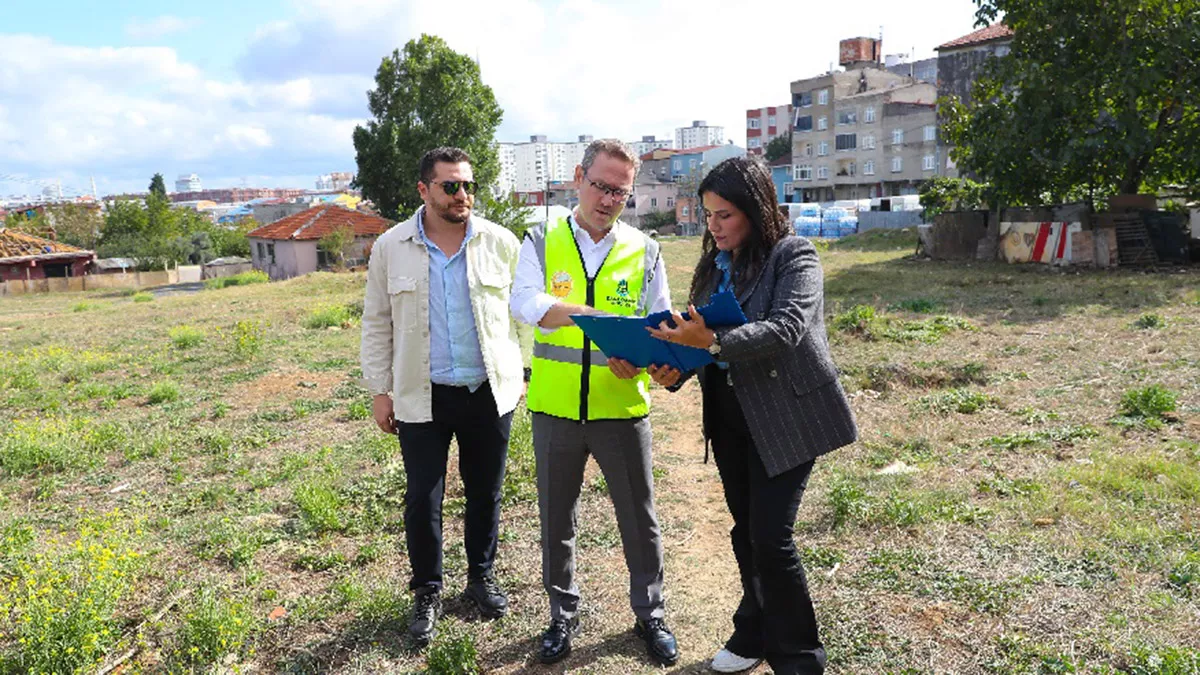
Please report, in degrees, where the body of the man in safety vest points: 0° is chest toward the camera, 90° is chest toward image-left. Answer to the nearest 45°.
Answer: approximately 0°

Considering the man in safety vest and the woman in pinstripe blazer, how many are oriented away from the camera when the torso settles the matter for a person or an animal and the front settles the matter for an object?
0

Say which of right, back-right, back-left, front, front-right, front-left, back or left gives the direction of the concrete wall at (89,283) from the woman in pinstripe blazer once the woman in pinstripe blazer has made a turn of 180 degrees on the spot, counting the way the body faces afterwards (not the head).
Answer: left

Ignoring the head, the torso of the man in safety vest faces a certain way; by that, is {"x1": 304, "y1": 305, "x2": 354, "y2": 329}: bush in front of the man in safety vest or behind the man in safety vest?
behind

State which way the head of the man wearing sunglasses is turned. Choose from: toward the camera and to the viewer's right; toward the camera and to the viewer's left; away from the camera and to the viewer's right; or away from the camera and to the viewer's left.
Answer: toward the camera and to the viewer's right

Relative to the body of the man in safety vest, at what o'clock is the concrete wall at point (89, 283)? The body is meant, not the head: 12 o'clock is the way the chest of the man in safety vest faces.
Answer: The concrete wall is roughly at 5 o'clock from the man in safety vest.

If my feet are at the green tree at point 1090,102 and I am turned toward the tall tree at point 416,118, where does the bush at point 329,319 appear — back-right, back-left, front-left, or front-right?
front-left

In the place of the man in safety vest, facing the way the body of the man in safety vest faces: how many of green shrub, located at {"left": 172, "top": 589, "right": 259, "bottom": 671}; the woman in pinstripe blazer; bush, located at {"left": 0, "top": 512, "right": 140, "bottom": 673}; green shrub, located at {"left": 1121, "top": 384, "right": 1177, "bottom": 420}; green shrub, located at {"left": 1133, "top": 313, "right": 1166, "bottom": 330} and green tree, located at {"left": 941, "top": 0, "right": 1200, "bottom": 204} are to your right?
2

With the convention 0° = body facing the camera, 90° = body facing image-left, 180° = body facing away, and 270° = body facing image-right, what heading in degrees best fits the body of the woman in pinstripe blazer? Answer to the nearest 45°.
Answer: approximately 45°

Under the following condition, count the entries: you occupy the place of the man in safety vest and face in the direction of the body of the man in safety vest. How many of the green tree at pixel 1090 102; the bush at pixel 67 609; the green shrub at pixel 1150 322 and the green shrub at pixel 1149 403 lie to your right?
1

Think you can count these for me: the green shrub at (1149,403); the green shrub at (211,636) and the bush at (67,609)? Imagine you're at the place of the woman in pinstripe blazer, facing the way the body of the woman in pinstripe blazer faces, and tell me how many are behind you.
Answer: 1

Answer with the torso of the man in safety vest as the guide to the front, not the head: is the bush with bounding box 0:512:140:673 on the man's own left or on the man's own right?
on the man's own right

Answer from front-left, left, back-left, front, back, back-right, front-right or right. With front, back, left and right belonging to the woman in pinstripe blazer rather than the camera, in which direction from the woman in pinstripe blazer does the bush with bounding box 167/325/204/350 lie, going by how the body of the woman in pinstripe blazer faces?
right

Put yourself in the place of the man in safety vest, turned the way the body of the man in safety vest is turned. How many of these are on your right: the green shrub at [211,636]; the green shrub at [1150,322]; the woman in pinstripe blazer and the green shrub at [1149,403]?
1
